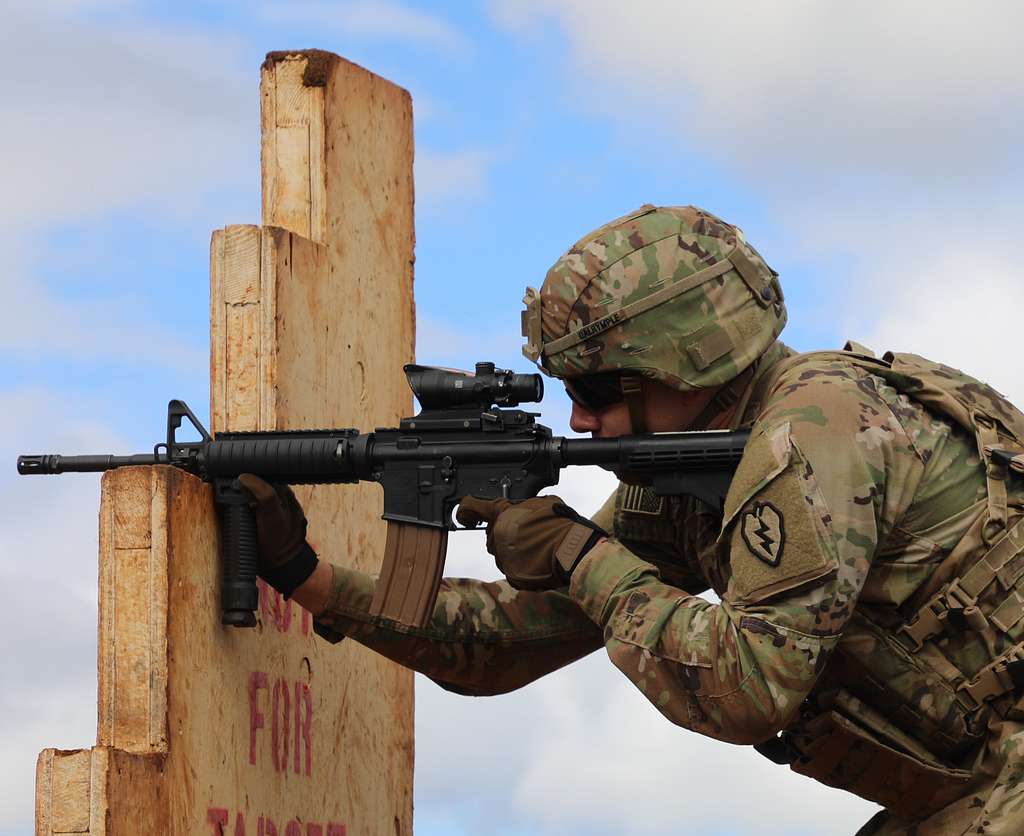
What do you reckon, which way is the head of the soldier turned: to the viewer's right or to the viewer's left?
to the viewer's left

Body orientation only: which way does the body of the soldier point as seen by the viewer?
to the viewer's left

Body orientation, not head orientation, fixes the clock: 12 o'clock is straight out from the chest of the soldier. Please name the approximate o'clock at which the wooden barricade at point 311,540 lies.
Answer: The wooden barricade is roughly at 1 o'clock from the soldier.
